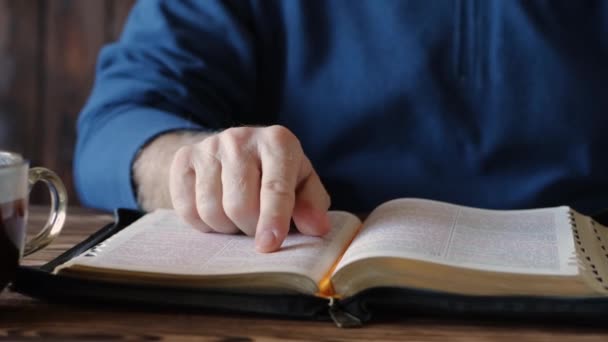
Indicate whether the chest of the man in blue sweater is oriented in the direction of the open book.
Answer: yes

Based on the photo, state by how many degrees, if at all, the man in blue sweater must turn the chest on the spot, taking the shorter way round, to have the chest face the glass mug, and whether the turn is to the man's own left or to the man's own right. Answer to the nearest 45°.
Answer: approximately 45° to the man's own right

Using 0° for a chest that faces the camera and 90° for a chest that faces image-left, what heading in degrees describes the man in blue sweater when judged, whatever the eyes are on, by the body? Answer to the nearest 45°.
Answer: approximately 0°
